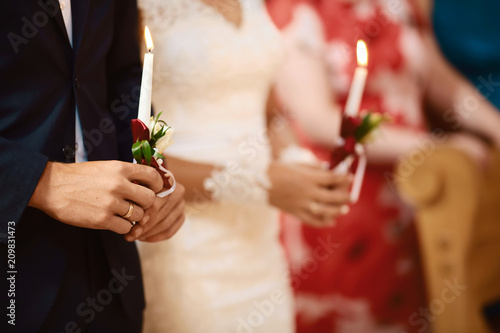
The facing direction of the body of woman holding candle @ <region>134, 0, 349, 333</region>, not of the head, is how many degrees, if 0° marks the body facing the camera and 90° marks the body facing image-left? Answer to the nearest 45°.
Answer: approximately 315°
